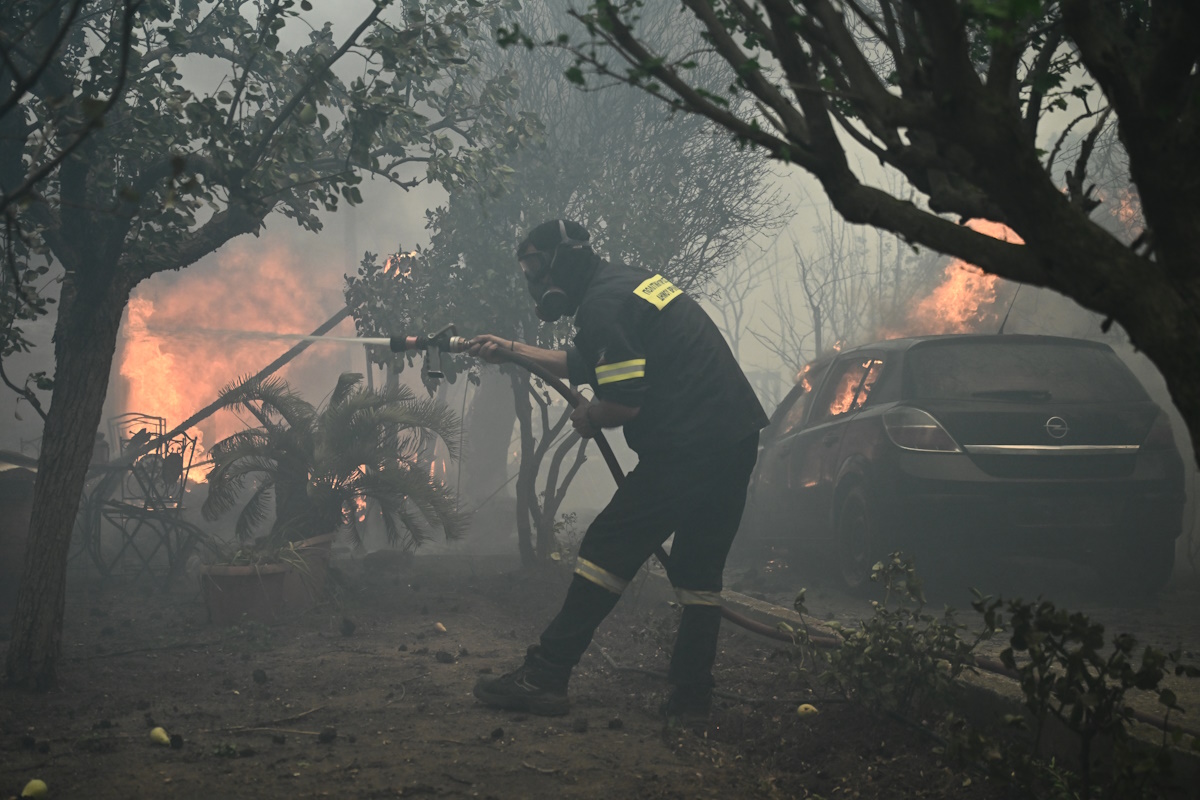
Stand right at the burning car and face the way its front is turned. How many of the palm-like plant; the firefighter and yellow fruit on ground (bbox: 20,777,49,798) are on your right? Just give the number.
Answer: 0

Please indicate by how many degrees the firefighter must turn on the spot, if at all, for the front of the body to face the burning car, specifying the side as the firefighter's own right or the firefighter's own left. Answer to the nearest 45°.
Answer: approximately 135° to the firefighter's own right

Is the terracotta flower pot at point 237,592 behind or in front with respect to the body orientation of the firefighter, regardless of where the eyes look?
in front

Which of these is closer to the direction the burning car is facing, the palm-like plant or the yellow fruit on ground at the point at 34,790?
the palm-like plant

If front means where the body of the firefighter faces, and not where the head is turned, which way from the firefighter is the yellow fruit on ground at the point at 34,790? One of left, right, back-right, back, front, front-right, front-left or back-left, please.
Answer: front-left

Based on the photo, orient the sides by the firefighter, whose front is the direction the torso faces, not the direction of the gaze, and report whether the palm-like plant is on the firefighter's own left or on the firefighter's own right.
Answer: on the firefighter's own right

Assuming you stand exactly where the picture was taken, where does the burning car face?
facing away from the viewer and to the left of the viewer

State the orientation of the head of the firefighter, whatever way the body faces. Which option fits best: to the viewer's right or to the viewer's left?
to the viewer's left

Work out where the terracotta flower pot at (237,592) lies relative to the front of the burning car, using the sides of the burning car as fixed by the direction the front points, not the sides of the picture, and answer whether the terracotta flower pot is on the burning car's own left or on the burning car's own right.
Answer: on the burning car's own left

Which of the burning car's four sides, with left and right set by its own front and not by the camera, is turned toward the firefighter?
back

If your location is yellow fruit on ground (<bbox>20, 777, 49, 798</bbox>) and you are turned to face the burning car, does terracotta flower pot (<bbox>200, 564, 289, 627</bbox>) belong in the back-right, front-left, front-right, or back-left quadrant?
front-left

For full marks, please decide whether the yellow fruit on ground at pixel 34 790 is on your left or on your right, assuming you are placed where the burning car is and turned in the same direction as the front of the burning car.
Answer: on your left

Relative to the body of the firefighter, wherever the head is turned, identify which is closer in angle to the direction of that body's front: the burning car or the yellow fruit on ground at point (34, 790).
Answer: the yellow fruit on ground

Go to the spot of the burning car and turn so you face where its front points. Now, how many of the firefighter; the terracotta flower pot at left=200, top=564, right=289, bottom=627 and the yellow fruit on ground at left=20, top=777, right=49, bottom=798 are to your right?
0

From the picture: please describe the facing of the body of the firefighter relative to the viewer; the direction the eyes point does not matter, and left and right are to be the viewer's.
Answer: facing to the left of the viewer

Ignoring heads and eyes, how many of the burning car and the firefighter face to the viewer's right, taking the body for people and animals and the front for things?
0

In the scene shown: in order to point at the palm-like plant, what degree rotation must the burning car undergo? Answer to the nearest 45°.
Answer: approximately 45° to its left

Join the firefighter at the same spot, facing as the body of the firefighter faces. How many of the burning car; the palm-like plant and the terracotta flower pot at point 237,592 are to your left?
0
